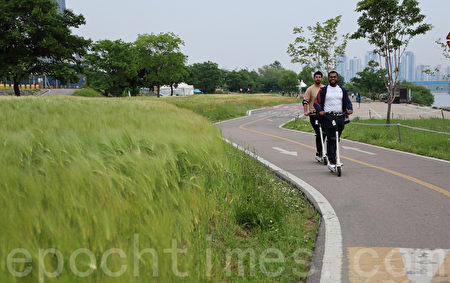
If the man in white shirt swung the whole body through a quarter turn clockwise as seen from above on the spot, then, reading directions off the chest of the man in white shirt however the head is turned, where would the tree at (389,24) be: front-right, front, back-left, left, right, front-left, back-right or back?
right

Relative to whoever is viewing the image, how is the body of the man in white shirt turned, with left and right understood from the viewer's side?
facing the viewer

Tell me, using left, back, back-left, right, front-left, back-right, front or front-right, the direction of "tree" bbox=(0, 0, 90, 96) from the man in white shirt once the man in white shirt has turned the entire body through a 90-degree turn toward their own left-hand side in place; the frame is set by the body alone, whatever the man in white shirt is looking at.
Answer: back-left
